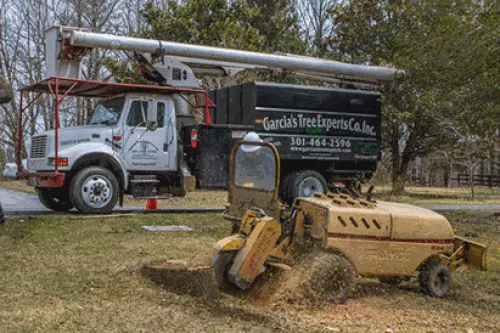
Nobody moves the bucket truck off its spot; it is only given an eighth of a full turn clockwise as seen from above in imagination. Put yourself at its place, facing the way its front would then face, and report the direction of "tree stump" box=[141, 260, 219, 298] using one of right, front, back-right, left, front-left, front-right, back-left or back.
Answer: left

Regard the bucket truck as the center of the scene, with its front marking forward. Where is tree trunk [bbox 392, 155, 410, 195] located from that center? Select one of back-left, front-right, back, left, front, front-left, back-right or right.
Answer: back

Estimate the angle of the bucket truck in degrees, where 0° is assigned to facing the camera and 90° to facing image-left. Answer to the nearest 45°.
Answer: approximately 45°

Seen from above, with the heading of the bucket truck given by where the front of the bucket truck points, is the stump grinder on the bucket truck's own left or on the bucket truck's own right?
on the bucket truck's own left
